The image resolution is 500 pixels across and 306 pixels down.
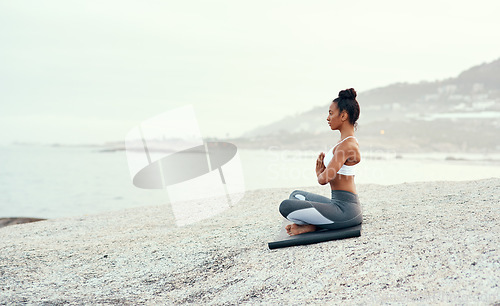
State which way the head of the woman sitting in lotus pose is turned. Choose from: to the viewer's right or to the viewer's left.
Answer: to the viewer's left

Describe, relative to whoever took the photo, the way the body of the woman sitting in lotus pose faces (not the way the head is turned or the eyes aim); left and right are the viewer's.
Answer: facing to the left of the viewer
